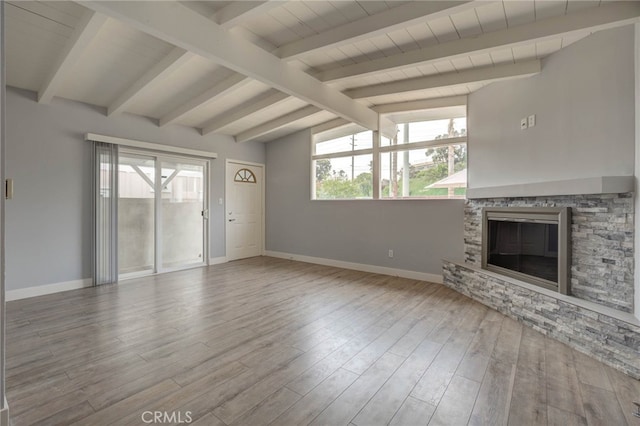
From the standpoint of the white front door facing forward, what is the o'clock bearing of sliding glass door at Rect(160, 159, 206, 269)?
The sliding glass door is roughly at 3 o'clock from the white front door.

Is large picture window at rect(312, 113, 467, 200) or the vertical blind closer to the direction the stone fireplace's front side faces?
the vertical blind

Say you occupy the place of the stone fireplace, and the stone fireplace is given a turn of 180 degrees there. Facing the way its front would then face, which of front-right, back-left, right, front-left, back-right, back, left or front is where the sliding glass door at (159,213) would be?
back-left

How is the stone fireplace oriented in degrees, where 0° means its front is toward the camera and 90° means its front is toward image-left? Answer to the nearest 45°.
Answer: approximately 45°

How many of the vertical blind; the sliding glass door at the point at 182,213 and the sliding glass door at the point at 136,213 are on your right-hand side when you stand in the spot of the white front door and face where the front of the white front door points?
3

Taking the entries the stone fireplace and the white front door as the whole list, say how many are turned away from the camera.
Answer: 0

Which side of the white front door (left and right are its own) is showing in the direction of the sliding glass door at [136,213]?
right

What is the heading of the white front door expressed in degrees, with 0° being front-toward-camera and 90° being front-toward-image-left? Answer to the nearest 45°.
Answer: approximately 315°

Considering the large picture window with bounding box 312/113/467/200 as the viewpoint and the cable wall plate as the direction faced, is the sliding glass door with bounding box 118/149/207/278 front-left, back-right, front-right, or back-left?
back-right

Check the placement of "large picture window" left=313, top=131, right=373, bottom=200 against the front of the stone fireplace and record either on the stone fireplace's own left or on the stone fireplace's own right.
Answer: on the stone fireplace's own right

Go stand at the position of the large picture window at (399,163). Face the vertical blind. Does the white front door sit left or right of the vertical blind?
right

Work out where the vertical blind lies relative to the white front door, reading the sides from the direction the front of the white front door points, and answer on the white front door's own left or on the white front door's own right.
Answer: on the white front door's own right
